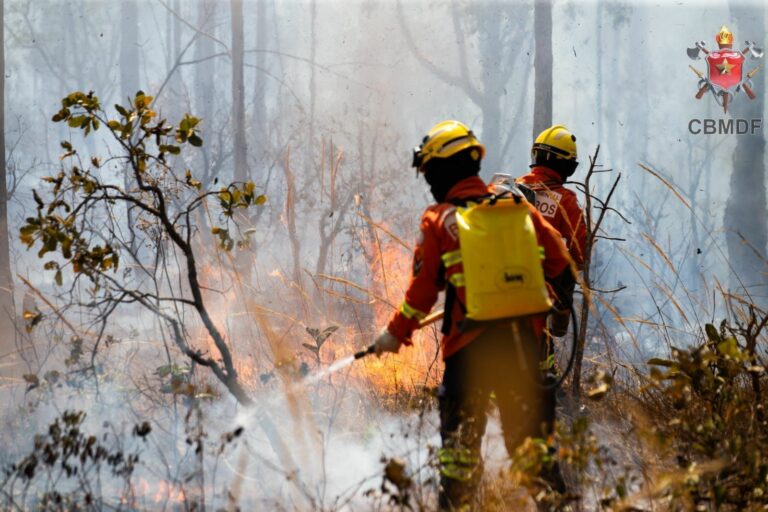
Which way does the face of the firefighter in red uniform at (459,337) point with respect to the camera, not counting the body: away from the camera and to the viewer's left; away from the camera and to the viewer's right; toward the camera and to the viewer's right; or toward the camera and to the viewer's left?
away from the camera and to the viewer's left

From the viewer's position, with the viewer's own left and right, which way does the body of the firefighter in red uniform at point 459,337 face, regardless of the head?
facing away from the viewer and to the left of the viewer

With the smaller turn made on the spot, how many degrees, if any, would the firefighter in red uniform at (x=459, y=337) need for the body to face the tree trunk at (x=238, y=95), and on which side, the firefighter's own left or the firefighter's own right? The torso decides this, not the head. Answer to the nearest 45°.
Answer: approximately 45° to the firefighter's own right

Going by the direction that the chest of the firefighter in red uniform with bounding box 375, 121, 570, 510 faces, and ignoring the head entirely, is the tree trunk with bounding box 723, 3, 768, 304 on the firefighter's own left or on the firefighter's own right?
on the firefighter's own right

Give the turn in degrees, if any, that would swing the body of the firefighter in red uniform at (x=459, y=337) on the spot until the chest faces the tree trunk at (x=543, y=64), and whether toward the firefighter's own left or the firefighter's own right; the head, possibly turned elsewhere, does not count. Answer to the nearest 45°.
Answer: approximately 45° to the firefighter's own right

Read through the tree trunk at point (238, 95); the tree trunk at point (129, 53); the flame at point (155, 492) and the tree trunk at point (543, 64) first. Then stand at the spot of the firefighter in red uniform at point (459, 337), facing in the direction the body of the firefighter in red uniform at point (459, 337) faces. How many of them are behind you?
0

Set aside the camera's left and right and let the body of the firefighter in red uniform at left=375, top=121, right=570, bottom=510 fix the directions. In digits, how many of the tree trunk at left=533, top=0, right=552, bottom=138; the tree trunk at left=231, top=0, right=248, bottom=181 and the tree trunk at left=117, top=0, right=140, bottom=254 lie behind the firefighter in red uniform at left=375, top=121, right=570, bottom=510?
0

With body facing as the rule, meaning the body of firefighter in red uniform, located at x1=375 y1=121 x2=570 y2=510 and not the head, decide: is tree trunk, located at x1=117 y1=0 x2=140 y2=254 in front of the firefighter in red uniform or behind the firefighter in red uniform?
in front

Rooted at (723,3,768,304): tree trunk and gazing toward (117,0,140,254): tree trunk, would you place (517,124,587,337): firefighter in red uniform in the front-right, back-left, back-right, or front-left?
front-left

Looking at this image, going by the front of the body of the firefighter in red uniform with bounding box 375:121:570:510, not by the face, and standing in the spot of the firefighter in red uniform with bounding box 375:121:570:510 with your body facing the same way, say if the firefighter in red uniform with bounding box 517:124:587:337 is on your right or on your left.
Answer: on your right

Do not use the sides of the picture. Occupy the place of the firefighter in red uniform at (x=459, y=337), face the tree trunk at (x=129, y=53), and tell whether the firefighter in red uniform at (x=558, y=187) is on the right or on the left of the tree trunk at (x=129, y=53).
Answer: right
